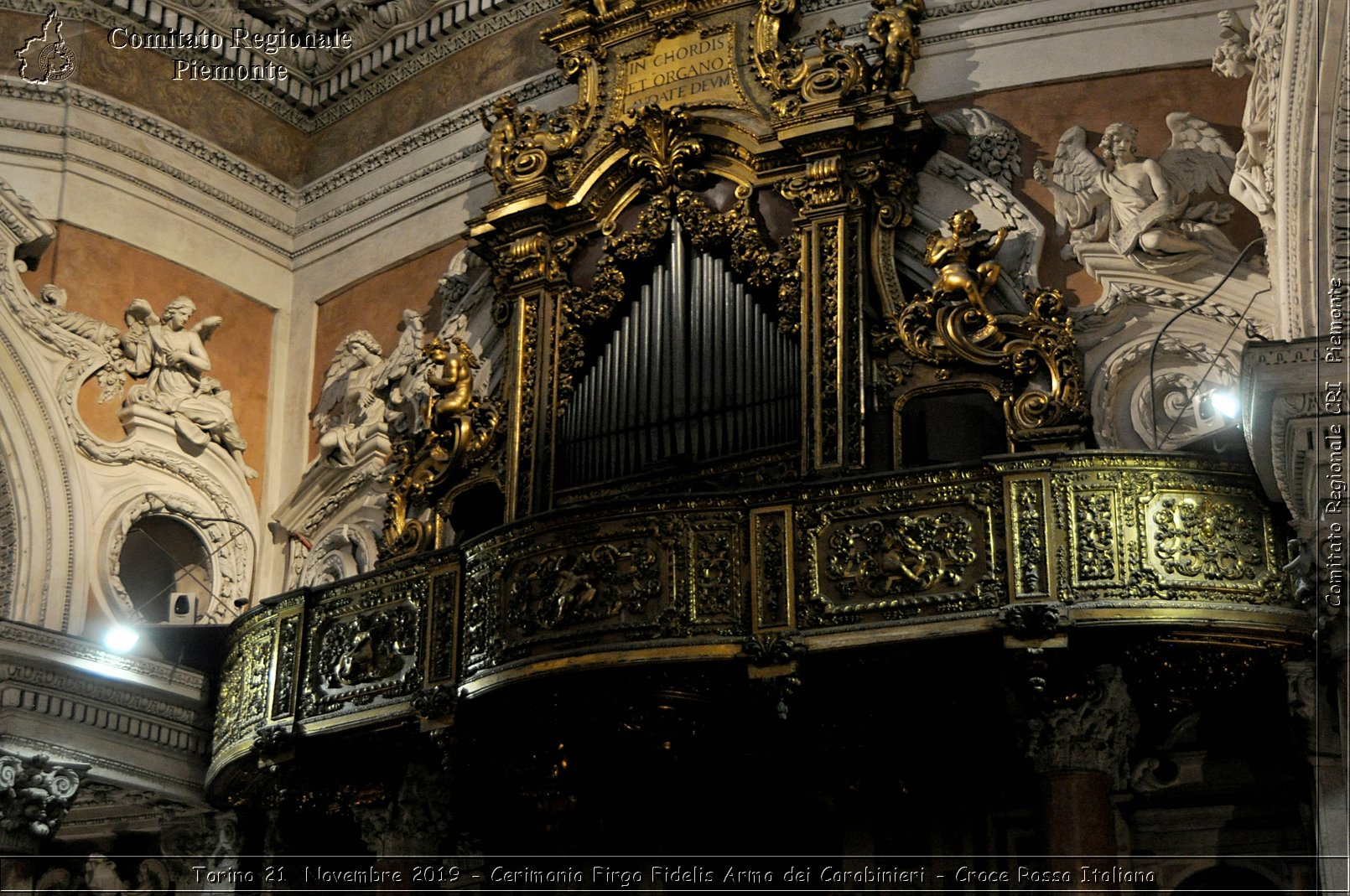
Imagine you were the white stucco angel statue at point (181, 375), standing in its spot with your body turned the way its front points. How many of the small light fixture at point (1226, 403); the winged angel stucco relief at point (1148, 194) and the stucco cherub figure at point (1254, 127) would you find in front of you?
3

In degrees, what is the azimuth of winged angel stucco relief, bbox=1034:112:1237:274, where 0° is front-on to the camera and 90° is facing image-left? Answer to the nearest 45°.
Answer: approximately 0°

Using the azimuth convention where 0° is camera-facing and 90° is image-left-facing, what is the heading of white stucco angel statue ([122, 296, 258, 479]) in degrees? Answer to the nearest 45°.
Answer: approximately 315°

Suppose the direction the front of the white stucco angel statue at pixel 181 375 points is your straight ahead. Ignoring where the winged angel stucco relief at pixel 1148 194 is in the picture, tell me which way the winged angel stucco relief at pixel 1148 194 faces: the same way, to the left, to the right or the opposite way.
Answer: to the right

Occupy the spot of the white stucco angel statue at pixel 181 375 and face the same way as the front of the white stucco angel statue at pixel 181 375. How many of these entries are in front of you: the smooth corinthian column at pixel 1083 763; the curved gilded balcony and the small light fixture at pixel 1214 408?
3
